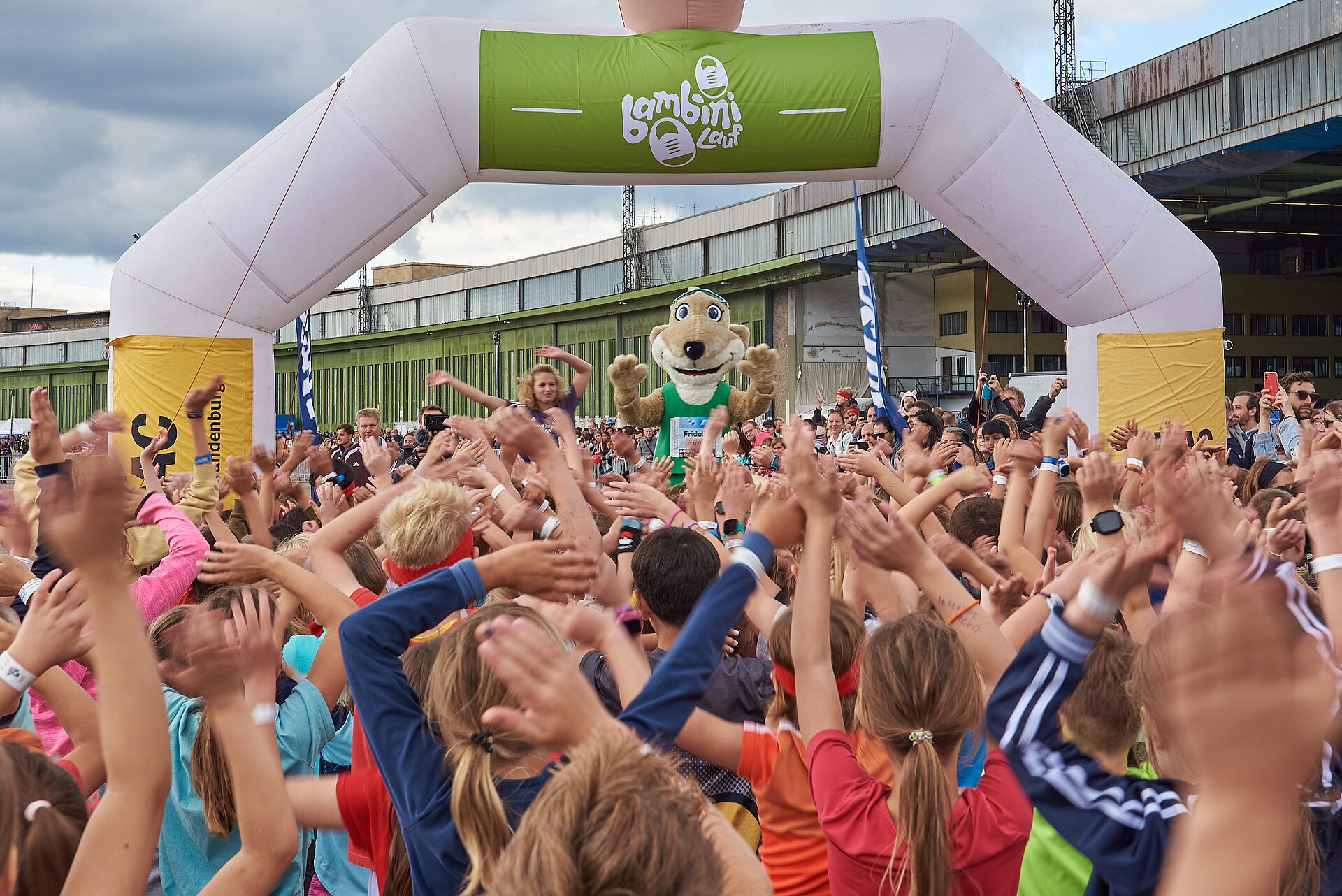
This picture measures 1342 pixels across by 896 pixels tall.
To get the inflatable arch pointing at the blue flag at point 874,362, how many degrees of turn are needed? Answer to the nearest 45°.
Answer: approximately 135° to its left

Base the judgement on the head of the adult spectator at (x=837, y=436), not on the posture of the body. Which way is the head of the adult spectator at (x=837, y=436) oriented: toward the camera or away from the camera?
toward the camera

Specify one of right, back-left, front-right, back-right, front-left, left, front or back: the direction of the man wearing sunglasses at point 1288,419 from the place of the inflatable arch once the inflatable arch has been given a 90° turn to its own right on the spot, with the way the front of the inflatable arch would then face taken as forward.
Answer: back

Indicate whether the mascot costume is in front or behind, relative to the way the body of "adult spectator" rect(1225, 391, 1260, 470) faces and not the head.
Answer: in front

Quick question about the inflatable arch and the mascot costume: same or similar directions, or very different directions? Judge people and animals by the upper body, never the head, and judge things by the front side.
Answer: same or similar directions

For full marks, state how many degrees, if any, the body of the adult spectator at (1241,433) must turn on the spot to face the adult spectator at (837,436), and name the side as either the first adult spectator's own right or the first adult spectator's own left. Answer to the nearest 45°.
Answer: approximately 45° to the first adult spectator's own right

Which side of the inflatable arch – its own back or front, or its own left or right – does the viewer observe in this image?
front

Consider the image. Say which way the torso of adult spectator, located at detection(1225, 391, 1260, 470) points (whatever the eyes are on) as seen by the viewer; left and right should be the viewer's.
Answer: facing the viewer and to the left of the viewer

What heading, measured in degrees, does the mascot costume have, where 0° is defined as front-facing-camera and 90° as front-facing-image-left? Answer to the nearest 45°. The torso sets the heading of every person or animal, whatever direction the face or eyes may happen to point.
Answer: approximately 0°

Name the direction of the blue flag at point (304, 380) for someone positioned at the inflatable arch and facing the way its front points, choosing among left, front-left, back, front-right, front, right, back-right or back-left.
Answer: back-right

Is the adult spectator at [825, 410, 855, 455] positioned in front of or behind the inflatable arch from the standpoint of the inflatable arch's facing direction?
behind

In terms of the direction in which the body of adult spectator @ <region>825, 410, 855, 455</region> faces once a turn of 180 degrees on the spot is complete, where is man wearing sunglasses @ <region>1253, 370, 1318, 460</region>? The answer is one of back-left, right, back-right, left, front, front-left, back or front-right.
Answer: back-right

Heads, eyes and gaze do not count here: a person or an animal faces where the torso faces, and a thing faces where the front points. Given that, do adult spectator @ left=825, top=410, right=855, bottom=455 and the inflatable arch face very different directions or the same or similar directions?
same or similar directions

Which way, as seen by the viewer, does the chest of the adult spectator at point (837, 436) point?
toward the camera

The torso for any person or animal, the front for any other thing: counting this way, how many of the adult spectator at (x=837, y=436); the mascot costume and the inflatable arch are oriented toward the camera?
3

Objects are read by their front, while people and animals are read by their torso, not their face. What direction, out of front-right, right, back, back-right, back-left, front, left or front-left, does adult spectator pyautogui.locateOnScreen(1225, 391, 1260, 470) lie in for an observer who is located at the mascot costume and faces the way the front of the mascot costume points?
left
